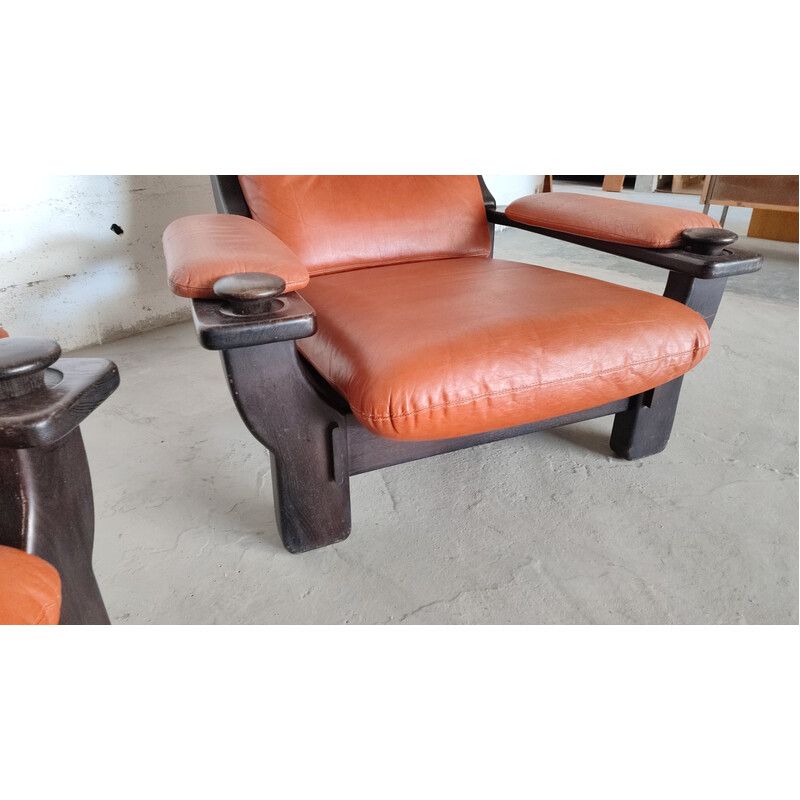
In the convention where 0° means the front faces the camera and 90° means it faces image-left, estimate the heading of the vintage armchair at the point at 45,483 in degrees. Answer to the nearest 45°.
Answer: approximately 315°

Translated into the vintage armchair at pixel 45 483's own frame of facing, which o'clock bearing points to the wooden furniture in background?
The wooden furniture in background is roughly at 10 o'clock from the vintage armchair.

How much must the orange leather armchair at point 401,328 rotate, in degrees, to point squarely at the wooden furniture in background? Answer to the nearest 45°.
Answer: approximately 90° to its left

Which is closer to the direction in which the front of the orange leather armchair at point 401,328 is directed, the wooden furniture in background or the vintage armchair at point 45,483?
the vintage armchair

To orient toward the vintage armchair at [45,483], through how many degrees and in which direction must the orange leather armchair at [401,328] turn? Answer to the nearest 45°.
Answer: approximately 90° to its right

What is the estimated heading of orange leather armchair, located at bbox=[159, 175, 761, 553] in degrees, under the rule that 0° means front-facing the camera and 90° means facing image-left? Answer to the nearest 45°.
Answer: approximately 315°

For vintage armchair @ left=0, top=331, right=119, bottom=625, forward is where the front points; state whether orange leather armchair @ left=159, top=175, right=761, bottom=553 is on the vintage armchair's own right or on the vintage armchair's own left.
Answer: on the vintage armchair's own left

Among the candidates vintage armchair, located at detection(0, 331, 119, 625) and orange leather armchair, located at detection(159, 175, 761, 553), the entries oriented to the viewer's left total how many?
0
